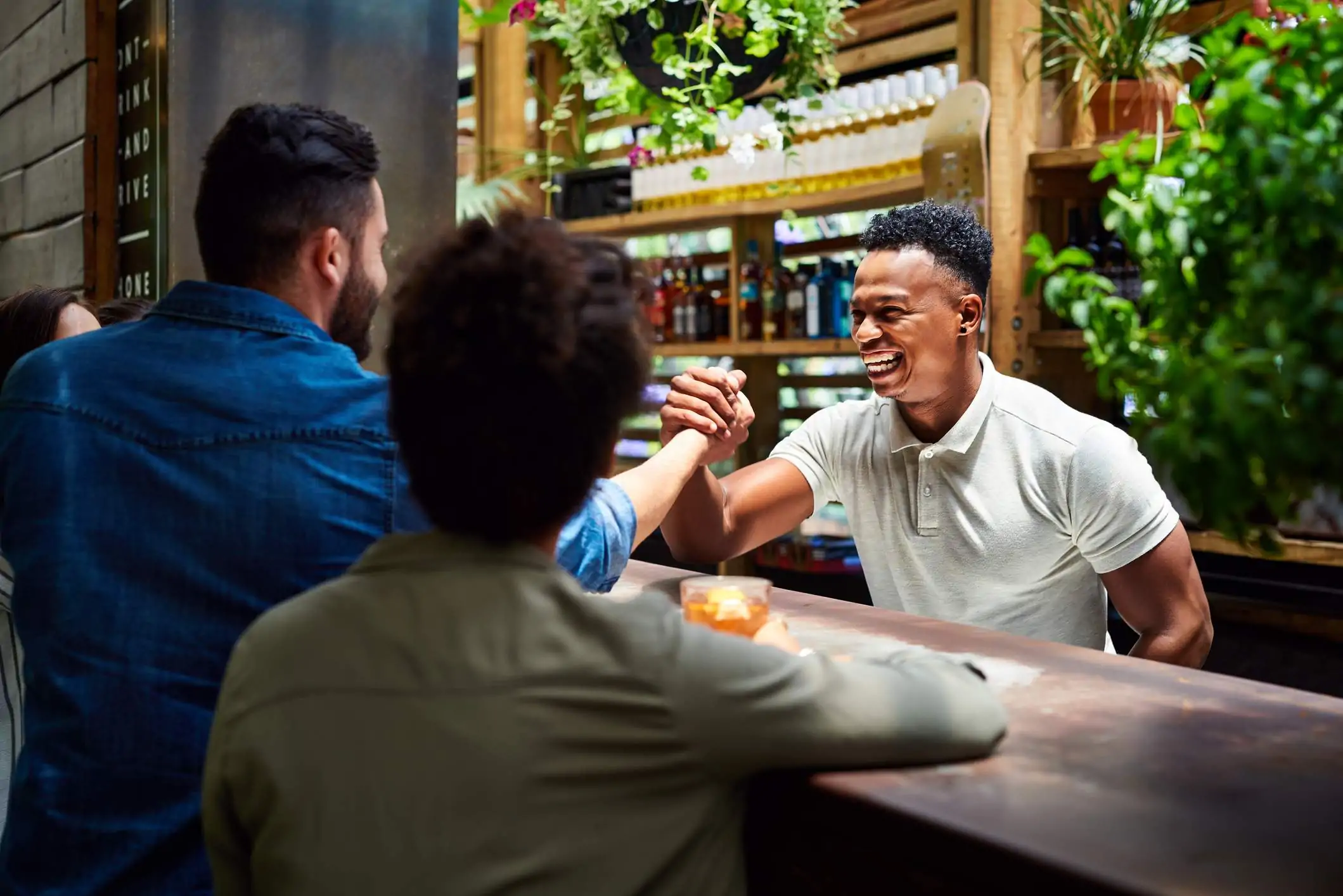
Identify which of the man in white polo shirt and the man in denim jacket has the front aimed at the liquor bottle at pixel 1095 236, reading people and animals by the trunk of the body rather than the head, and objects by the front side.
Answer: the man in denim jacket

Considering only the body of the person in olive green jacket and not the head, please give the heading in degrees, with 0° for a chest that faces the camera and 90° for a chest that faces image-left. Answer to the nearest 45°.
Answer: approximately 180°

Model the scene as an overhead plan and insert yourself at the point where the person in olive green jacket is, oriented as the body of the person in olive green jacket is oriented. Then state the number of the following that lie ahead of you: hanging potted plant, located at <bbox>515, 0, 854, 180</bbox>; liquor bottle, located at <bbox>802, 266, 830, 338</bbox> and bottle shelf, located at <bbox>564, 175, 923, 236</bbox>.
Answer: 3

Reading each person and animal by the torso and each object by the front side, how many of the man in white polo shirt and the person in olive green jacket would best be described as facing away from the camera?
1

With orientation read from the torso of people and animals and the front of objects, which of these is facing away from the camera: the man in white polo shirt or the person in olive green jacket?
the person in olive green jacket

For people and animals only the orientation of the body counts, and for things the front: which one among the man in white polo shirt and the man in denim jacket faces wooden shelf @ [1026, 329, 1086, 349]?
the man in denim jacket

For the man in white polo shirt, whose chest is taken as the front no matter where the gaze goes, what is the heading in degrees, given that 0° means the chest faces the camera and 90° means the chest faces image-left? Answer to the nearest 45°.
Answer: approximately 45°
